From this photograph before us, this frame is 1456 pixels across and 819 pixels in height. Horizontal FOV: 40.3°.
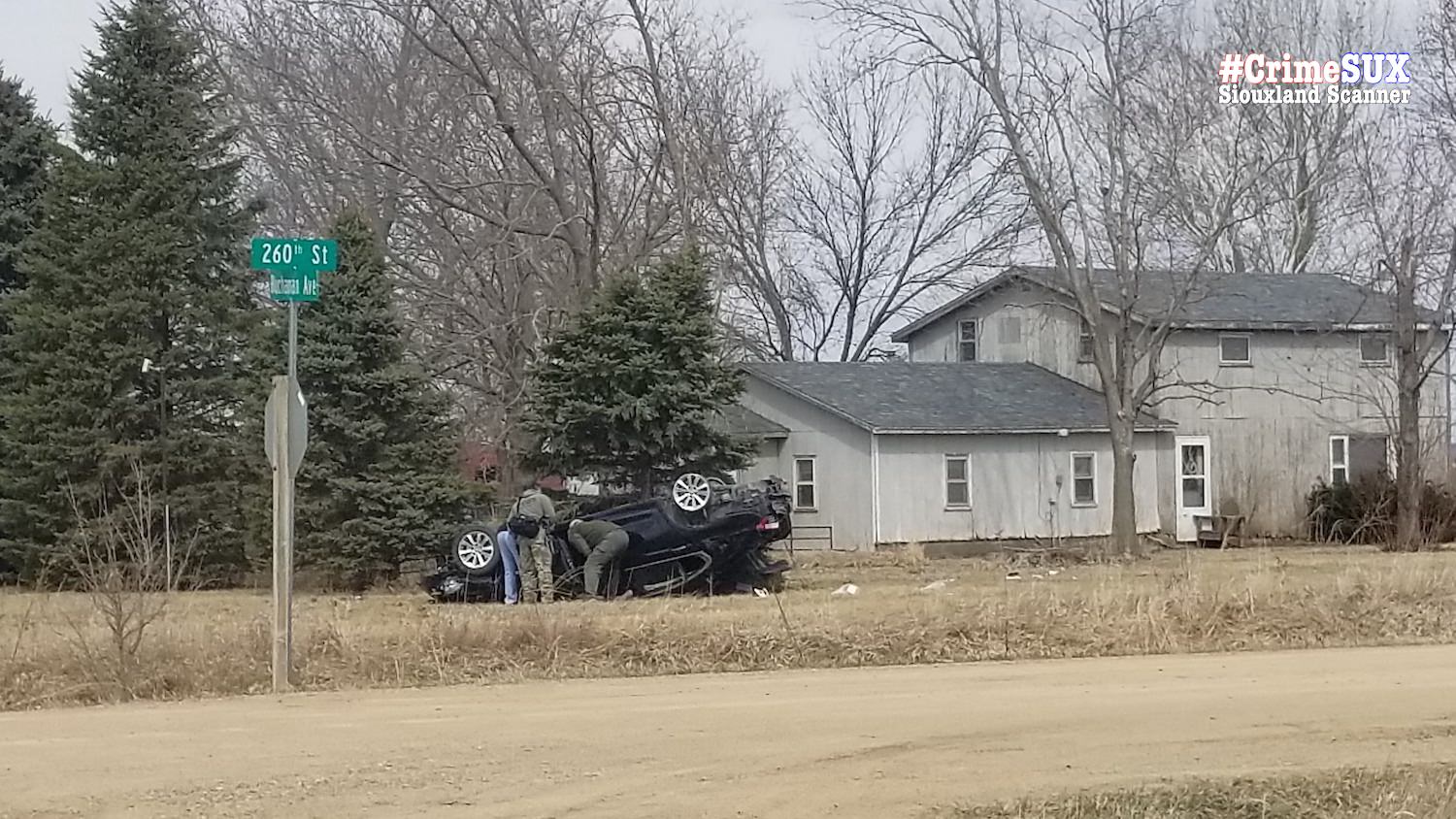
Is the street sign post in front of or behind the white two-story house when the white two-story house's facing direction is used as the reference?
in front

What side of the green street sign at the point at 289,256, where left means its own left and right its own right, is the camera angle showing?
front

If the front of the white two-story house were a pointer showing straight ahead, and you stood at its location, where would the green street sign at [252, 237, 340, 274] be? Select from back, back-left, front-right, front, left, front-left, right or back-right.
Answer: front

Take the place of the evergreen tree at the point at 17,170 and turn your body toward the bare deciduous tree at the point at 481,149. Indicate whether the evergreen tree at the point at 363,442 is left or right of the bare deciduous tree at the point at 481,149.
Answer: right

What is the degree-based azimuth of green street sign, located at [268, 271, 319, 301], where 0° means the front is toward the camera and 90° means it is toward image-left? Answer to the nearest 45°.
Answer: approximately 45°
